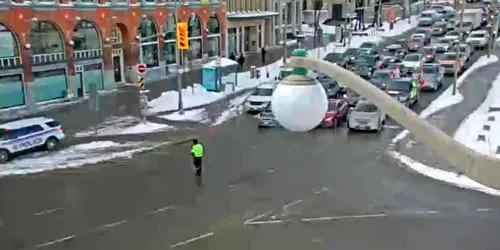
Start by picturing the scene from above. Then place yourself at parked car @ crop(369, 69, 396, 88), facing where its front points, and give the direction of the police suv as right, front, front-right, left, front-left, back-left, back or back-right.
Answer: front

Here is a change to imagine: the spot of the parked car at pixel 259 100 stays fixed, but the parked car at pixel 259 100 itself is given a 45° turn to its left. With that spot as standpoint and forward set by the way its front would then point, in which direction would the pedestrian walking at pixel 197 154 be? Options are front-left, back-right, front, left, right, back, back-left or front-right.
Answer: front

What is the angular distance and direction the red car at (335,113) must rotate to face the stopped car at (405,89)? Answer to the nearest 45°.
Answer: approximately 180°

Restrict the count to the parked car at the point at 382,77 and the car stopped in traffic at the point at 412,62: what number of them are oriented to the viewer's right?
0

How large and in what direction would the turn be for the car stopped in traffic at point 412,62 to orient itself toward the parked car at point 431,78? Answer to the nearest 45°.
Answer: approximately 45° to its left

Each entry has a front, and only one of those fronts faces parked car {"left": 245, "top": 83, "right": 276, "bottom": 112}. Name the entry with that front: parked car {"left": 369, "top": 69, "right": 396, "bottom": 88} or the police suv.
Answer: parked car {"left": 369, "top": 69, "right": 396, "bottom": 88}

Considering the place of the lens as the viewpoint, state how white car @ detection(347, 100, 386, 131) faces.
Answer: facing the viewer and to the left of the viewer

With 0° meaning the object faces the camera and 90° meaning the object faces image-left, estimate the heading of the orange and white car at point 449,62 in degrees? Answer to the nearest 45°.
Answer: approximately 45°

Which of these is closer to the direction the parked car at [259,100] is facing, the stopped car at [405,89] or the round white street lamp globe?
the round white street lamp globe

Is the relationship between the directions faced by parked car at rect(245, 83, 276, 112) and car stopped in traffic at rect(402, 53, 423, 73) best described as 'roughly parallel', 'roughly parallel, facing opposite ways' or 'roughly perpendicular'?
roughly parallel

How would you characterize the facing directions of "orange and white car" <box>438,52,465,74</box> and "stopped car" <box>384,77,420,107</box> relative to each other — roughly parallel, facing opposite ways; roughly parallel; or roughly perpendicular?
roughly parallel
